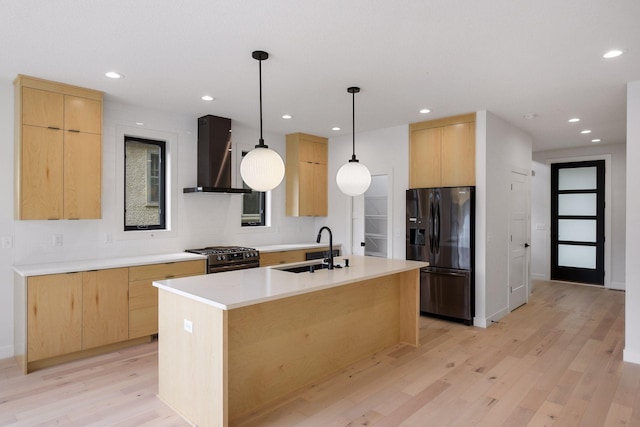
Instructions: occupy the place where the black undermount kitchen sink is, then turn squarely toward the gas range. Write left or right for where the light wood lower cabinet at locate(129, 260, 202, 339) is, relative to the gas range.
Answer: left

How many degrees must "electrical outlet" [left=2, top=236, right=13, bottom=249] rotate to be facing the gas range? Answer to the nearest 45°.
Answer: approximately 90° to its left

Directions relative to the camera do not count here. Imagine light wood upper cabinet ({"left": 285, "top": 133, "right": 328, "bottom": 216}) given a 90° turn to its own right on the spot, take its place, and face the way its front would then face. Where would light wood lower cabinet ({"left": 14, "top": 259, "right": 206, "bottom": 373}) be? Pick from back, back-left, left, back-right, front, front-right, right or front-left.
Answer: front

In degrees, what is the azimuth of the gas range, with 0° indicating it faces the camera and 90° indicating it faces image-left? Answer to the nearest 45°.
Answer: approximately 315°

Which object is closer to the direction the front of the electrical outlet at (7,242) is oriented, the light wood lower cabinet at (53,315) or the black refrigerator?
the light wood lower cabinet

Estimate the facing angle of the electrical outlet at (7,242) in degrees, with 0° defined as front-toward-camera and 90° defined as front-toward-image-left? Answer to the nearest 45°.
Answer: approximately 0°

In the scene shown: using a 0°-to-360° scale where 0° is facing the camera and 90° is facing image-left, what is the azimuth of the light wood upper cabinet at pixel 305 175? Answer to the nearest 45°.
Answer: approximately 315°

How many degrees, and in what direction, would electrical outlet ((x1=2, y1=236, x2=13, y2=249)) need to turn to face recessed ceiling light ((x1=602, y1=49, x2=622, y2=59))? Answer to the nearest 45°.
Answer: approximately 45° to its left
